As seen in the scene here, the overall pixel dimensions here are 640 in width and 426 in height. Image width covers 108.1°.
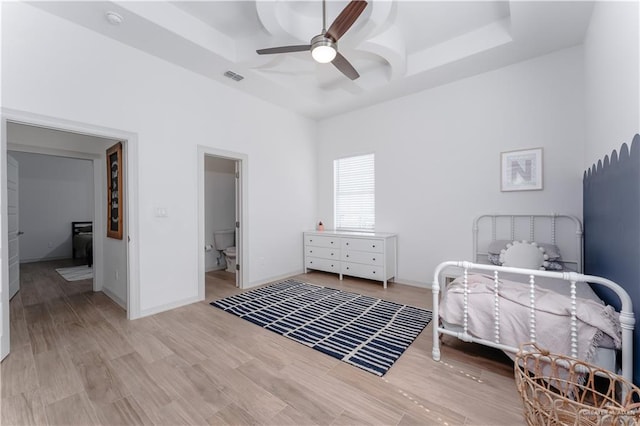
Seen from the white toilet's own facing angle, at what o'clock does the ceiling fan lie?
The ceiling fan is roughly at 1 o'clock from the white toilet.

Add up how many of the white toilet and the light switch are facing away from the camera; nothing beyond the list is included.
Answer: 0

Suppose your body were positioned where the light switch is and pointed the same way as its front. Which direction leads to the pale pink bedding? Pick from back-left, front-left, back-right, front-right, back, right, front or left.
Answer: front-left

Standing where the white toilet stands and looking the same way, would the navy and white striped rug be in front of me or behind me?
in front

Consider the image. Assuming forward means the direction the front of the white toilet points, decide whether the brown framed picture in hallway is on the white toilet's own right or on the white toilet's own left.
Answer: on the white toilet's own right

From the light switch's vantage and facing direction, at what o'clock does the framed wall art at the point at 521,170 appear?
The framed wall art is roughly at 10 o'clock from the light switch.

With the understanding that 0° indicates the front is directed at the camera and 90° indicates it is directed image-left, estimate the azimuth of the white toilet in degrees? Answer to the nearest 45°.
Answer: approximately 315°
